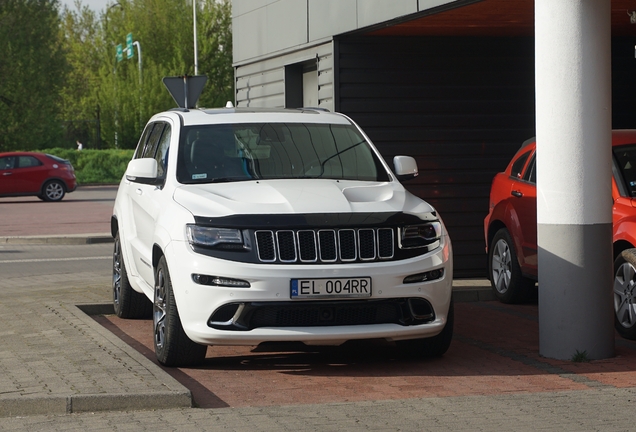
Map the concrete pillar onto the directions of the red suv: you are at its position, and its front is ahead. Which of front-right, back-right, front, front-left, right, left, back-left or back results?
front-right

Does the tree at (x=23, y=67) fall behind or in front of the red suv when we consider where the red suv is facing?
behind

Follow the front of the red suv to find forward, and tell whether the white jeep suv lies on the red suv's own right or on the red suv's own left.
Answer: on the red suv's own right

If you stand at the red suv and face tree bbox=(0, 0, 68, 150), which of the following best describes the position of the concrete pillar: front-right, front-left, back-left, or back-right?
back-left

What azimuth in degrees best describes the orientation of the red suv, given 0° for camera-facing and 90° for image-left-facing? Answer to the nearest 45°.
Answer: approximately 315°

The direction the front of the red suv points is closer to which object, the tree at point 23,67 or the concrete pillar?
the concrete pillar
